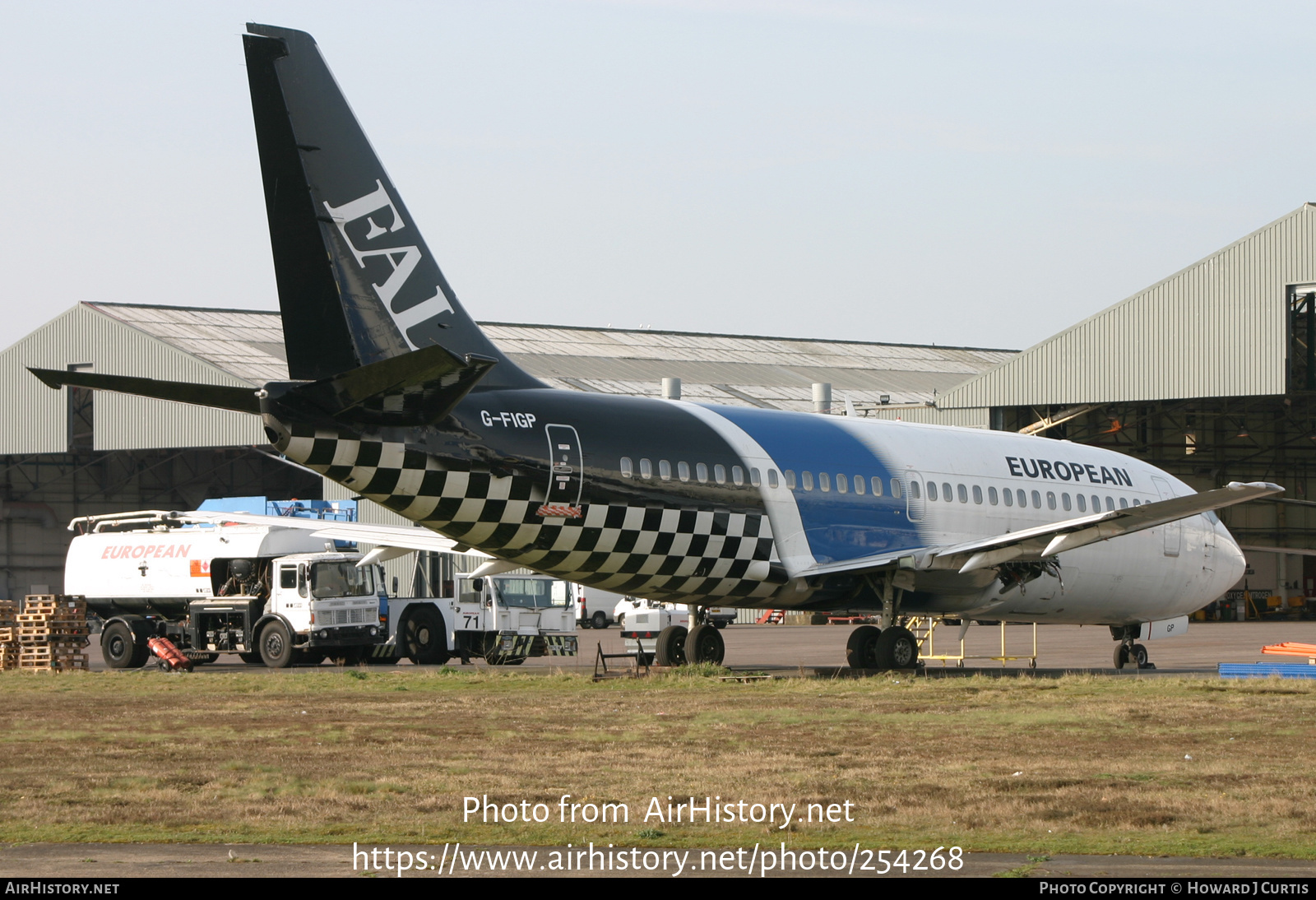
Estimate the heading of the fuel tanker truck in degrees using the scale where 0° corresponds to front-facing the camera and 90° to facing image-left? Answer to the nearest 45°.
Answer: approximately 315°
